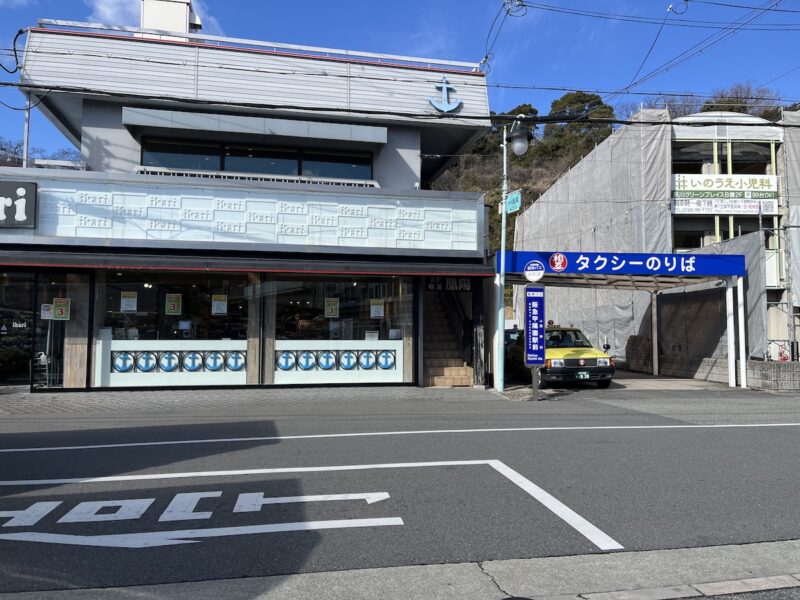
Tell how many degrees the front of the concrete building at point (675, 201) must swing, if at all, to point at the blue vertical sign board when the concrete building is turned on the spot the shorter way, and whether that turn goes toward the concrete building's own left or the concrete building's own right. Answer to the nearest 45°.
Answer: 0° — it already faces it

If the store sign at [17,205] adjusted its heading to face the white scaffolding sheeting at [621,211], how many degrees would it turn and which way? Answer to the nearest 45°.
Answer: approximately 90° to its left

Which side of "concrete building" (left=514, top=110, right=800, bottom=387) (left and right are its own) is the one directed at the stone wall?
front

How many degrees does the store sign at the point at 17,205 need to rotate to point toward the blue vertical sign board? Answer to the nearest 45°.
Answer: approximately 45° to its left

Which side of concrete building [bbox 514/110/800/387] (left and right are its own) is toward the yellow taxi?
front

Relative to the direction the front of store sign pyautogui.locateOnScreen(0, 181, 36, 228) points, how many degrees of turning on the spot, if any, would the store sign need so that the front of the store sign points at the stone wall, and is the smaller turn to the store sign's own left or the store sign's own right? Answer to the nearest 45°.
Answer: approximately 45° to the store sign's own left

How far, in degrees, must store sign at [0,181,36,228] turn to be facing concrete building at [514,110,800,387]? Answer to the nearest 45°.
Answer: approximately 90° to its left

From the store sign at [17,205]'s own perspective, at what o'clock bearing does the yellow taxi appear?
The yellow taxi is roughly at 10 o'clock from the store sign.

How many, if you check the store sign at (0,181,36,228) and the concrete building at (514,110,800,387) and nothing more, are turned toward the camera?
2

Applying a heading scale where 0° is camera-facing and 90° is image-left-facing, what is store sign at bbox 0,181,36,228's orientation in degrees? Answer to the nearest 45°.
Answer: approximately 0°
